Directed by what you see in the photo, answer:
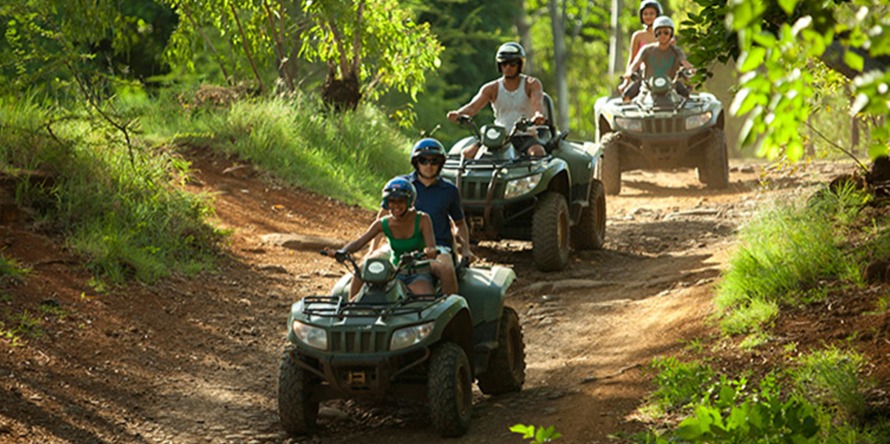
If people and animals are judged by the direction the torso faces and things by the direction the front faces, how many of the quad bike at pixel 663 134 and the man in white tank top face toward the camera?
2

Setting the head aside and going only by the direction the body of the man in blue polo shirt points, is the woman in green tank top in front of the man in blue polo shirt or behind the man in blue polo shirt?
in front

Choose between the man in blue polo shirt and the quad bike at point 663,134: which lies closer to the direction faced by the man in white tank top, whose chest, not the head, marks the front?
the man in blue polo shirt

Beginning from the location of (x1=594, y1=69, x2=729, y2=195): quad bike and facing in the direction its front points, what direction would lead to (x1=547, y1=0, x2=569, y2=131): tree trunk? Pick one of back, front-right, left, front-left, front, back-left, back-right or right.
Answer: back

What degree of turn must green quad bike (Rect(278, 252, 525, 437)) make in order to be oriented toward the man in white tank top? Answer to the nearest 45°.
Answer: approximately 135° to its right

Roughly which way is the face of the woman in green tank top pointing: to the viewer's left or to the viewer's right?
to the viewer's left

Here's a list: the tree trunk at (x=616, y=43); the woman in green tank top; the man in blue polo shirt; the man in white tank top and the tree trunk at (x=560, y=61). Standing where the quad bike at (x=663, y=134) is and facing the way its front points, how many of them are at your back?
2

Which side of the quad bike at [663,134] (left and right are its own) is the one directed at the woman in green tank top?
front

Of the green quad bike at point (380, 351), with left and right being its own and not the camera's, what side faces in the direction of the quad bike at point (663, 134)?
back

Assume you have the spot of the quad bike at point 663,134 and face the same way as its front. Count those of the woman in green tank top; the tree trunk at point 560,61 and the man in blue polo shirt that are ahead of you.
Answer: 2

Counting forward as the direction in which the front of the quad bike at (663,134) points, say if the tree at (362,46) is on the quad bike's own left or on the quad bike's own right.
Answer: on the quad bike's own right

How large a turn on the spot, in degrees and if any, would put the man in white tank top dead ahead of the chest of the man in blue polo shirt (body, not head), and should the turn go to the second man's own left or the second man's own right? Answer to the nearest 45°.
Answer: approximately 180°
